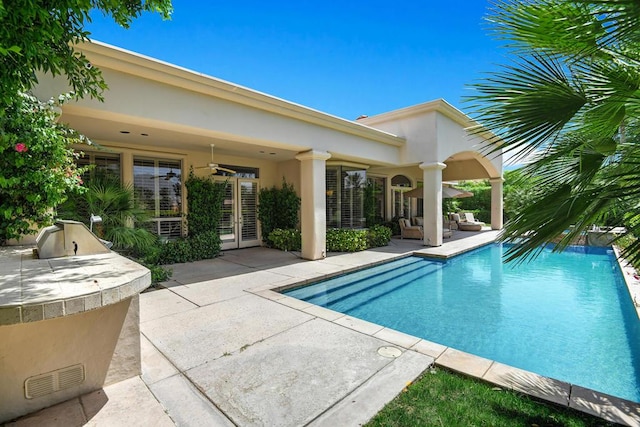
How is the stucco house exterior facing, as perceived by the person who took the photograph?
facing the viewer and to the right of the viewer

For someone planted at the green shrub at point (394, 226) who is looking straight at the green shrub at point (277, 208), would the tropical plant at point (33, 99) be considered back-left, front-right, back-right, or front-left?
front-left

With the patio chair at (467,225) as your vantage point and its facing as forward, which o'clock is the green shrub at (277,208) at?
The green shrub is roughly at 4 o'clock from the patio chair.

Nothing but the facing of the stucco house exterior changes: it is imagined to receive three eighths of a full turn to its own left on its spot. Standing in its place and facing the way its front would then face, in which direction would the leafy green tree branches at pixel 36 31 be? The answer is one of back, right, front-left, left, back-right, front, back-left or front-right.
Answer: back

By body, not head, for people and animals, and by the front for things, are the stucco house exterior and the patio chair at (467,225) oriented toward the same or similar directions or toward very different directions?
same or similar directions

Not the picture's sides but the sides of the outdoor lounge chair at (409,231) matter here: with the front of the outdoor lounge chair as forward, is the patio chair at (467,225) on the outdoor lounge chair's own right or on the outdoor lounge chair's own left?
on the outdoor lounge chair's own left

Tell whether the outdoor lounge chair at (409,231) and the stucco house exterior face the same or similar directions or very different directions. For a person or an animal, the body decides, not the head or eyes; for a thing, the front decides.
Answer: same or similar directions

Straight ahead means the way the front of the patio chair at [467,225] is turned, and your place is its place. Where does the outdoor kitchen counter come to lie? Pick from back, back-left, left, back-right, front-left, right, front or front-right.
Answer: right

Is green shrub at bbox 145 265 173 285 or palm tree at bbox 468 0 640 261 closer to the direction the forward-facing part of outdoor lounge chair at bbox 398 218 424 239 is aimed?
the palm tree

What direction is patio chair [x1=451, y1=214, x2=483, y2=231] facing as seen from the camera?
to the viewer's right

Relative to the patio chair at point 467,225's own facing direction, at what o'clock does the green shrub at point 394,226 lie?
The green shrub is roughly at 4 o'clock from the patio chair.

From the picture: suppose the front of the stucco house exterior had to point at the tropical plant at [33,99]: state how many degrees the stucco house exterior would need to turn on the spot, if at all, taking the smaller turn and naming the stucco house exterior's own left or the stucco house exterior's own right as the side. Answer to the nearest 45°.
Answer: approximately 45° to the stucco house exterior's own right

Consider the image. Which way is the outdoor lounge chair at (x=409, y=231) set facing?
to the viewer's right
